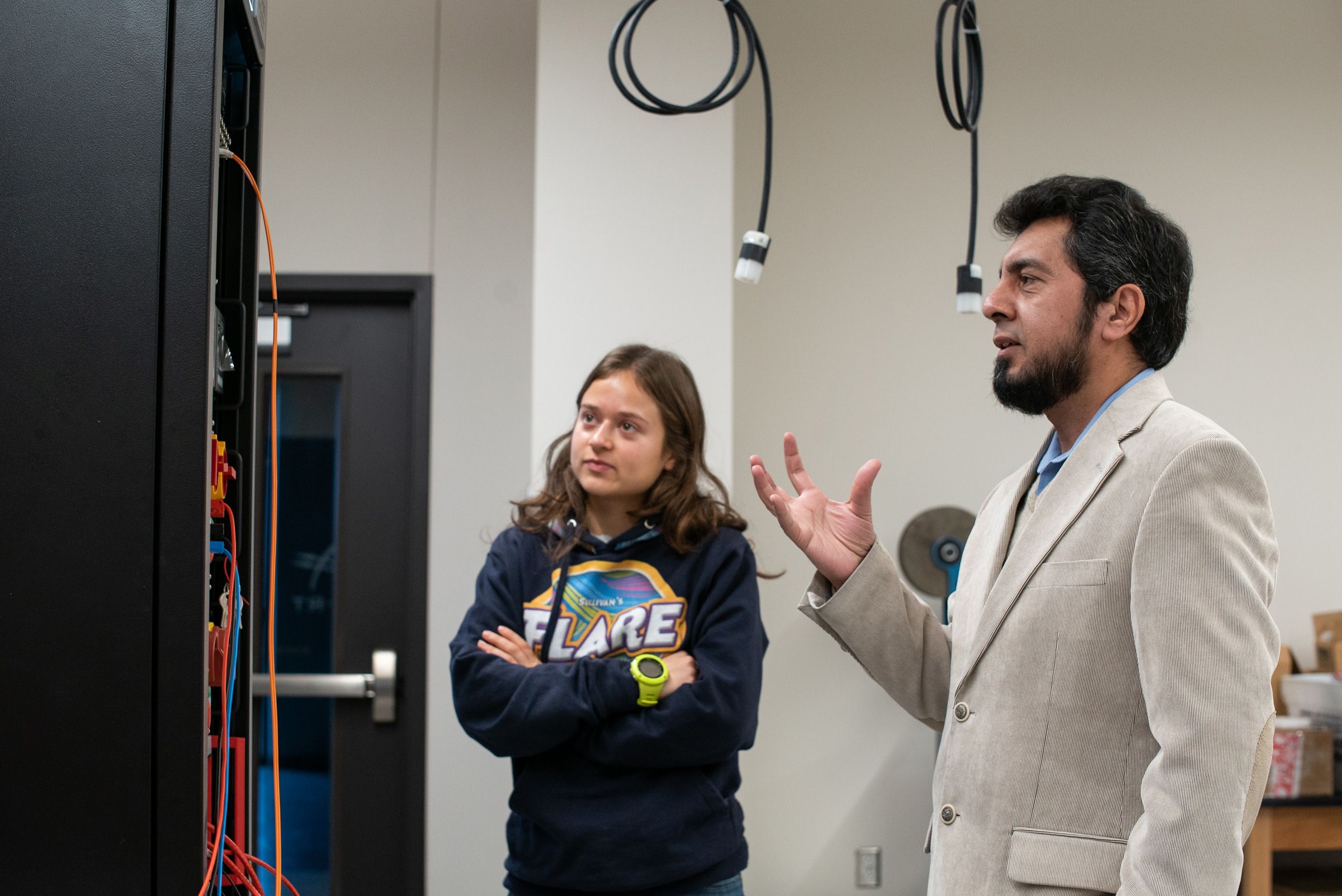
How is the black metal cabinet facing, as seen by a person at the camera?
facing to the right of the viewer

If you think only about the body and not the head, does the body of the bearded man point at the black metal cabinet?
yes

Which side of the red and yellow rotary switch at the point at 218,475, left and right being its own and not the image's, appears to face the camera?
right

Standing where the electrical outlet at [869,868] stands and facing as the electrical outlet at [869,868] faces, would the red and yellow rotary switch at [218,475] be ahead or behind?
ahead

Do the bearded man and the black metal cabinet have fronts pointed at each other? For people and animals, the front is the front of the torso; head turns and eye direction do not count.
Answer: yes

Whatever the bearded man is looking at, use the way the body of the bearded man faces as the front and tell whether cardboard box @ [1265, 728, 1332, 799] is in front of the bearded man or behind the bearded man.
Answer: behind

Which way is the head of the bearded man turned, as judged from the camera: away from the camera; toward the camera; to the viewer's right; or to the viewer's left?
to the viewer's left

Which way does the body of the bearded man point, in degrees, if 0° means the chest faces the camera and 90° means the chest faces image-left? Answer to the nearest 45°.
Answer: approximately 45°

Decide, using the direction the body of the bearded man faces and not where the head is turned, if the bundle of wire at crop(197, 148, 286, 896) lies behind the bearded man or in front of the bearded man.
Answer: in front

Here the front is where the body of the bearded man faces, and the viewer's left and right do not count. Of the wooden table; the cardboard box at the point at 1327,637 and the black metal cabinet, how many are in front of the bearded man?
1

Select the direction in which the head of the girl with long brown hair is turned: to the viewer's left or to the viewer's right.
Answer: to the viewer's left

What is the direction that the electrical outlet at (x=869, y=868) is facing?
toward the camera

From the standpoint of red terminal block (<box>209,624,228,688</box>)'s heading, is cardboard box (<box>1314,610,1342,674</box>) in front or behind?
in front

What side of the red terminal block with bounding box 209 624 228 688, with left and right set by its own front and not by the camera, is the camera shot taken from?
right

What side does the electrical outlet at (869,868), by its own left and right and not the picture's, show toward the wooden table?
left
